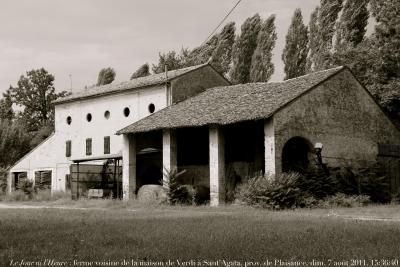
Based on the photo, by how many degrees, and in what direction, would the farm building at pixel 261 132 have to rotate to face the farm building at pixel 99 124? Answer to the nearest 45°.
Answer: approximately 90° to its right

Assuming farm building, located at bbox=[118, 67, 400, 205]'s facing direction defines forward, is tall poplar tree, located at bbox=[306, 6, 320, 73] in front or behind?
behind

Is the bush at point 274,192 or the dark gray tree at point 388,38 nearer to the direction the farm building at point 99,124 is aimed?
the bush

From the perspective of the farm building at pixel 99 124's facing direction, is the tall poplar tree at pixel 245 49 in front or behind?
behind

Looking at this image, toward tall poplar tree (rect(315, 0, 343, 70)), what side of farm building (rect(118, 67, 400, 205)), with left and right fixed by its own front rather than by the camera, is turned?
back

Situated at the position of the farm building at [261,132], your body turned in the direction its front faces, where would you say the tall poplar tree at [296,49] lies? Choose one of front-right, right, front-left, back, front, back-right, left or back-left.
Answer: back-right

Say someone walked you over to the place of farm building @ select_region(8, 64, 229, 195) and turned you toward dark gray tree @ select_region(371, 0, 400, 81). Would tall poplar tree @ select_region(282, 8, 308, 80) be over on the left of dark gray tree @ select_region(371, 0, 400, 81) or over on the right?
left

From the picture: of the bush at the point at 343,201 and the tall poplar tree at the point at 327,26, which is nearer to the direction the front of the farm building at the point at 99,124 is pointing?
the bush

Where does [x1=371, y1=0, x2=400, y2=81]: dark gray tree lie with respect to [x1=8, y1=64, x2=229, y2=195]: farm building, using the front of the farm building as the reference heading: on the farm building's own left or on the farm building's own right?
on the farm building's own left

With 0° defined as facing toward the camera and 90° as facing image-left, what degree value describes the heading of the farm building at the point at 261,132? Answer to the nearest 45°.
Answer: approximately 45°

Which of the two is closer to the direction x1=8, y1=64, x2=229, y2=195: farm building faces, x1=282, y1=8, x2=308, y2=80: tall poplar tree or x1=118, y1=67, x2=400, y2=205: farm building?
the farm building

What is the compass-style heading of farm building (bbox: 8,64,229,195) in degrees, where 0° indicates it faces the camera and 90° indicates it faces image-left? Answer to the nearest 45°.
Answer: approximately 45°

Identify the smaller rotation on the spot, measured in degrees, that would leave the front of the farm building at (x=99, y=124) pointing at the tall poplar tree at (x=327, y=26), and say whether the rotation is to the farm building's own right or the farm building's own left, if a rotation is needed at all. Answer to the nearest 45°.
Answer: approximately 135° to the farm building's own left
